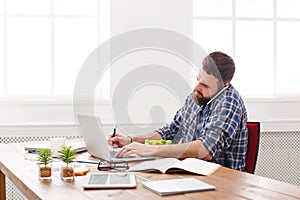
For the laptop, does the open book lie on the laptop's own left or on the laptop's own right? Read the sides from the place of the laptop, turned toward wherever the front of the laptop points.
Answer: on the laptop's own right

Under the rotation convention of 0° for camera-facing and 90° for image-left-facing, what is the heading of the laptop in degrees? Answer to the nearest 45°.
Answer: approximately 225°

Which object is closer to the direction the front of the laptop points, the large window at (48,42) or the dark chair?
the dark chair

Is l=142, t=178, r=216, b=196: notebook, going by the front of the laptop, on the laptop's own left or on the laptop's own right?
on the laptop's own right

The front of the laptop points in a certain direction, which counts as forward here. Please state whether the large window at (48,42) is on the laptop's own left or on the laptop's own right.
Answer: on the laptop's own left
